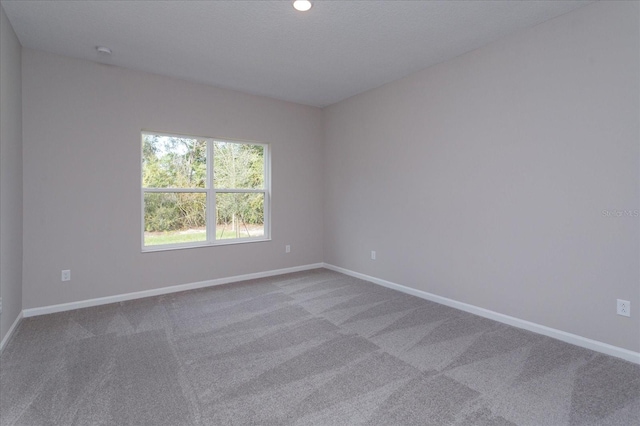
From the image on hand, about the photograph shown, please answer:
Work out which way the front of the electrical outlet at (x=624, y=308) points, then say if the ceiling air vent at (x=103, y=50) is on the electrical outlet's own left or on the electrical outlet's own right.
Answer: on the electrical outlet's own right

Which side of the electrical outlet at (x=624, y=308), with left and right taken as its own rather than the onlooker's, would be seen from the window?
right
